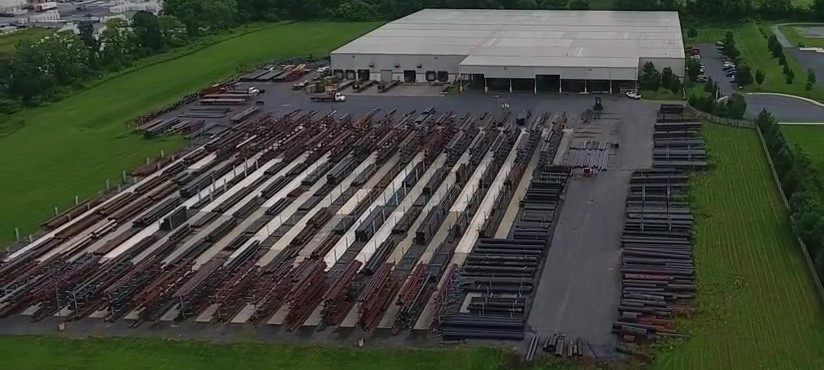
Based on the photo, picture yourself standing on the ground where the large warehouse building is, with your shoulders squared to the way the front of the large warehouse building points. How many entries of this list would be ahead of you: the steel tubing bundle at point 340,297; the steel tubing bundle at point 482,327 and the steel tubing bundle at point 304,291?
3

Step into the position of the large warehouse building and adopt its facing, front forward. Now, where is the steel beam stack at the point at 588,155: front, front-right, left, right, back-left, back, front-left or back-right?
front

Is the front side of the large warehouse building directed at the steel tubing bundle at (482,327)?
yes

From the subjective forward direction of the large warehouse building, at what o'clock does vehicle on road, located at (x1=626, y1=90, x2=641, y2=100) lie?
The vehicle on road is roughly at 11 o'clock from the large warehouse building.

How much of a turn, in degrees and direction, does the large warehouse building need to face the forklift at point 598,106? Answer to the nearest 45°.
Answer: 0° — it already faces it

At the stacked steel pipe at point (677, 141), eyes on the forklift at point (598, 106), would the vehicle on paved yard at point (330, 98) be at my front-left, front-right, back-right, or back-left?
front-left

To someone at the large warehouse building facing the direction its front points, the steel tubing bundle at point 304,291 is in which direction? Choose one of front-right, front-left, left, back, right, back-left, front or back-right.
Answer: front

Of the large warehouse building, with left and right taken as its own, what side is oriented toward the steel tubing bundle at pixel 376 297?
front

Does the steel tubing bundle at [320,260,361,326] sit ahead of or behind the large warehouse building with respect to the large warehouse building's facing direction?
ahead

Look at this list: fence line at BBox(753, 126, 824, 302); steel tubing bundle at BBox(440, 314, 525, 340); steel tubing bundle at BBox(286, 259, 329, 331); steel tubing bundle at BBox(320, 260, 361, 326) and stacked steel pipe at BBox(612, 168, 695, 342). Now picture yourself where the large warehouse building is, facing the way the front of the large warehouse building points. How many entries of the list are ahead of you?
5

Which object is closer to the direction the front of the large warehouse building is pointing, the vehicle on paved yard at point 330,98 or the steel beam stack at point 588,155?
the steel beam stack

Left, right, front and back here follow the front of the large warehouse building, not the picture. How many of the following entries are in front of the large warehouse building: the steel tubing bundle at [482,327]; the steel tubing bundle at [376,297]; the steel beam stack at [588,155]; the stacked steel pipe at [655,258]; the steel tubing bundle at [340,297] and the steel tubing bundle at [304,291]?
6

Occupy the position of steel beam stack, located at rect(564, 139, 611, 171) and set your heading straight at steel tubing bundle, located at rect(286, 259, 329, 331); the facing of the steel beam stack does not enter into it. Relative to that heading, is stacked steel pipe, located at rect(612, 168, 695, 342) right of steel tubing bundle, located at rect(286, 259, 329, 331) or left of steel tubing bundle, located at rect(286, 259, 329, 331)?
left

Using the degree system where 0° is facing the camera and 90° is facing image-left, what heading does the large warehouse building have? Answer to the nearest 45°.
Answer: approximately 0°

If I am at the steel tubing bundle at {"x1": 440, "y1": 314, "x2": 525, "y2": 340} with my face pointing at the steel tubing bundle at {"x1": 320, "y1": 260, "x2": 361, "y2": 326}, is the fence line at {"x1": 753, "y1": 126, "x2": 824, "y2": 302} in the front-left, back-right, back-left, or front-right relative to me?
back-right

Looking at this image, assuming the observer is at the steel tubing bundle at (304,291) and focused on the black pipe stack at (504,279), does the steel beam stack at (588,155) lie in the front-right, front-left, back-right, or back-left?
front-left

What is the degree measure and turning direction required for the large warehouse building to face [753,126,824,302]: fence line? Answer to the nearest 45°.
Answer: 0° — it already faces it

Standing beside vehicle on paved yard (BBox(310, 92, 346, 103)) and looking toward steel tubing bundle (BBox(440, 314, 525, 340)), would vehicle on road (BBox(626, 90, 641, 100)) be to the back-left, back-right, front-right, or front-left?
front-left

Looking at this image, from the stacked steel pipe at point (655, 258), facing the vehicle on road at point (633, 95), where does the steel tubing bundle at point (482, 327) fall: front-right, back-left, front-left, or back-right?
back-left

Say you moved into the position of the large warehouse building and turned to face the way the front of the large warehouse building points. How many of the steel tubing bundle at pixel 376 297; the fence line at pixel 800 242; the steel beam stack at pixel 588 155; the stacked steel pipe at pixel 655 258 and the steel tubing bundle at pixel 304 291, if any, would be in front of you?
5

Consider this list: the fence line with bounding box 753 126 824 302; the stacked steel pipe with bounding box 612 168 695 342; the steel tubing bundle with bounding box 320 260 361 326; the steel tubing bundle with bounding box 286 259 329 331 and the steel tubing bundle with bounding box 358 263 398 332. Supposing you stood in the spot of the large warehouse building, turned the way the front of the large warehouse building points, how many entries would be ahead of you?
5
